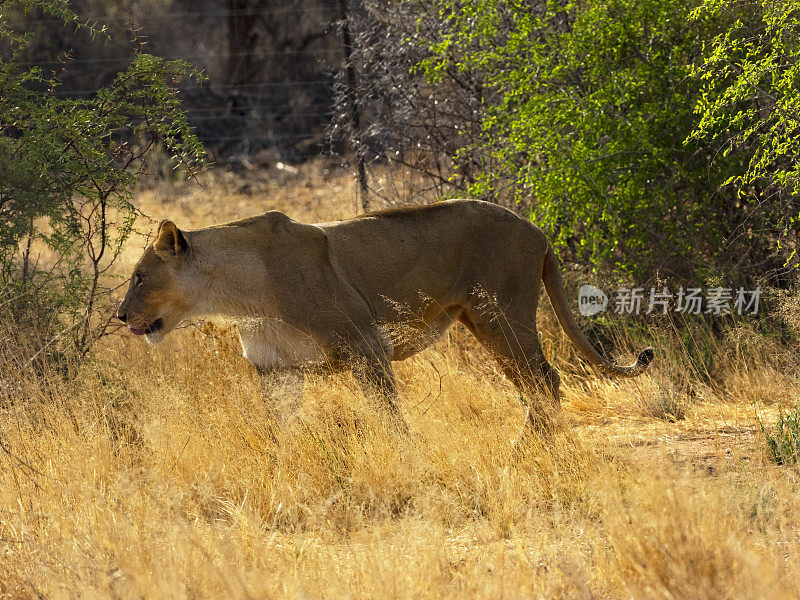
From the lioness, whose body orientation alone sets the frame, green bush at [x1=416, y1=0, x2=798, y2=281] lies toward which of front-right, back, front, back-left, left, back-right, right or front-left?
back-right

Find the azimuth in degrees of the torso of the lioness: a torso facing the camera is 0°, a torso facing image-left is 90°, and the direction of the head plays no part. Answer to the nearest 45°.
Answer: approximately 90°

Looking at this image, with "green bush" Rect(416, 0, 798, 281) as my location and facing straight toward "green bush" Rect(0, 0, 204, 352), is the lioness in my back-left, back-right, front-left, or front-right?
front-left

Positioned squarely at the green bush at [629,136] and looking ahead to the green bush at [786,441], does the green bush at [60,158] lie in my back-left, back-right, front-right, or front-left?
front-right

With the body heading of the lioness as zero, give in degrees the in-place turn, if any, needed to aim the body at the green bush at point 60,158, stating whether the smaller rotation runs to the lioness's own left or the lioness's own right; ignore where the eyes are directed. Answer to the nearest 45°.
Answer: approximately 45° to the lioness's own right

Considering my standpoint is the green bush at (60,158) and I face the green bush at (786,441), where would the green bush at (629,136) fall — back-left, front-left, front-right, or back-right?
front-left

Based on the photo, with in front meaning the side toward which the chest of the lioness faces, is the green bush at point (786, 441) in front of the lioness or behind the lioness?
behind
